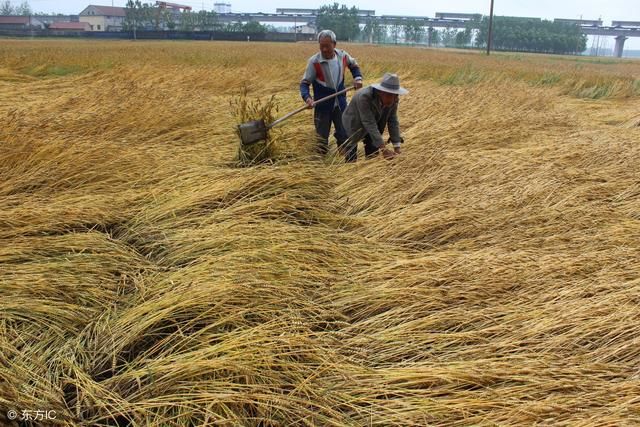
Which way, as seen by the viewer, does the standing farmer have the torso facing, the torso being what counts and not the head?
toward the camera

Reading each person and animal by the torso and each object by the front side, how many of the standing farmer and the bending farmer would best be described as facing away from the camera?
0

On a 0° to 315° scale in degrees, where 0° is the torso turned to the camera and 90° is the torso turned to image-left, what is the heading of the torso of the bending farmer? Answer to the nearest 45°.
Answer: approximately 315°

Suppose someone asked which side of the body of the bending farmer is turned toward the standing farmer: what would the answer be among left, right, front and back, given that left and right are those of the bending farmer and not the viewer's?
back

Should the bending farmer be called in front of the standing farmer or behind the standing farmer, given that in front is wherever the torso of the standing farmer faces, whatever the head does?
in front
